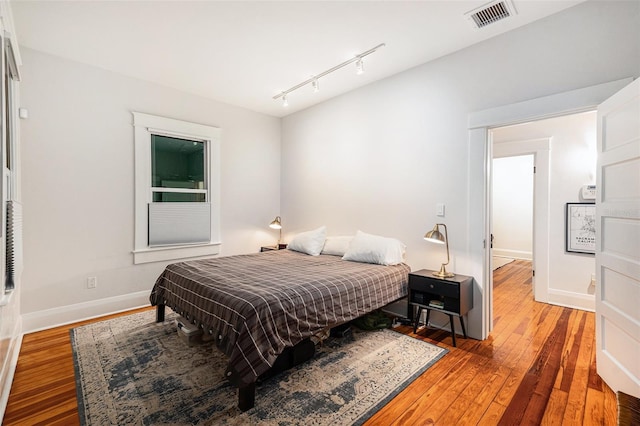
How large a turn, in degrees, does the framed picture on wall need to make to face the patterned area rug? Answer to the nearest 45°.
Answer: approximately 45° to its right

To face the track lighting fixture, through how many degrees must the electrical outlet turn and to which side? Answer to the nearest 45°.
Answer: approximately 45° to its left

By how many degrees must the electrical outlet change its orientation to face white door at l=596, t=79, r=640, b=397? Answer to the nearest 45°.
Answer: approximately 45° to its left

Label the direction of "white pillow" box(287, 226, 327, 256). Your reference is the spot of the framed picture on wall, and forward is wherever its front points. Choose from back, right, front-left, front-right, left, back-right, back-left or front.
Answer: front-right

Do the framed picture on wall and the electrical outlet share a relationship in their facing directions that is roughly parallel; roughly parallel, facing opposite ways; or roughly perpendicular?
roughly perpendicular

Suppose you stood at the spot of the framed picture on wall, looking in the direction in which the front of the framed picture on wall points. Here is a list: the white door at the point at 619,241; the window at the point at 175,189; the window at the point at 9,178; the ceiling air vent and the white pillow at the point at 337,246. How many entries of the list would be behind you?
0

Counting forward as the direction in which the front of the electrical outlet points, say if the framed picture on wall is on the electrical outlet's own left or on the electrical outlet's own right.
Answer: on the electrical outlet's own left

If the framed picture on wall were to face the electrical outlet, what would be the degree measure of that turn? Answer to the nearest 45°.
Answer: approximately 45° to its right

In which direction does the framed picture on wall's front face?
toward the camera

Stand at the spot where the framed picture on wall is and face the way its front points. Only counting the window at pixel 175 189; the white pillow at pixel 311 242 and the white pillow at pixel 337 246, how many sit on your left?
0

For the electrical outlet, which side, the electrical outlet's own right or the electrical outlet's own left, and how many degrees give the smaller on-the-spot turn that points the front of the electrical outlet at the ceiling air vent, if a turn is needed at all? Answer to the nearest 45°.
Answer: approximately 45° to the electrical outlet's own left

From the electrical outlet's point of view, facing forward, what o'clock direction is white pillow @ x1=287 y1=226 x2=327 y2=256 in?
The white pillow is roughly at 10 o'clock from the electrical outlet.

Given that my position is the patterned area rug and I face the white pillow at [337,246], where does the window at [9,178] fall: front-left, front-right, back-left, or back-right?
back-left

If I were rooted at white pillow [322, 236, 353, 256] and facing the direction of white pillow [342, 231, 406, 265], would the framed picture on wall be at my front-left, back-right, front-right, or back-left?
front-left

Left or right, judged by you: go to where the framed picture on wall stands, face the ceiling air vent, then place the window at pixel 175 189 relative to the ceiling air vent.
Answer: right

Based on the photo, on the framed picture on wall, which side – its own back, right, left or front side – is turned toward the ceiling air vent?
front

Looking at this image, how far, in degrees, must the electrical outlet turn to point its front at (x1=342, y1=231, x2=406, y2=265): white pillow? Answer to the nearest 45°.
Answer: approximately 45° to its left
